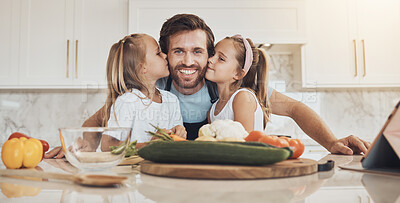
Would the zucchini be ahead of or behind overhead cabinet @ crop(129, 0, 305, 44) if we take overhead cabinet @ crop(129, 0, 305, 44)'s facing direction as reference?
ahead

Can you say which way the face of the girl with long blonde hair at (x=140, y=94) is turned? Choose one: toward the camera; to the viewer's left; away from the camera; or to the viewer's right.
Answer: to the viewer's right

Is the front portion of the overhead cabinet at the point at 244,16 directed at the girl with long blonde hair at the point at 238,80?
yes

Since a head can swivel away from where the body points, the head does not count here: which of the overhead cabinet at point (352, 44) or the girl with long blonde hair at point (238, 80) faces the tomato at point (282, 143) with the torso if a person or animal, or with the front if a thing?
the overhead cabinet

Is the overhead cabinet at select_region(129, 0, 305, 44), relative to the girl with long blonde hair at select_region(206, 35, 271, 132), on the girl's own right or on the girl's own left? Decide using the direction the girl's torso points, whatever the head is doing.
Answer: on the girl's own right

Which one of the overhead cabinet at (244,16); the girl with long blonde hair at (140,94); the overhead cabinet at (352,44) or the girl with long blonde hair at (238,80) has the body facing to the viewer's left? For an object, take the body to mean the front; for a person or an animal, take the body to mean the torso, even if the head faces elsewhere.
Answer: the girl with long blonde hair at (238,80)

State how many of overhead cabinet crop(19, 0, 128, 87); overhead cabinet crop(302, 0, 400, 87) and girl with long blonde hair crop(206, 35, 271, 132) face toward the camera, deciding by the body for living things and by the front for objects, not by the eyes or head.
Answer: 2

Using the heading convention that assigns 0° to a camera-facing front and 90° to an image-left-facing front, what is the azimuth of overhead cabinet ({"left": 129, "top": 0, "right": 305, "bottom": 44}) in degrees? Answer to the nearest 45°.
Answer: approximately 0°

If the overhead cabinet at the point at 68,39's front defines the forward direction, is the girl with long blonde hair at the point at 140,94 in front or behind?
in front

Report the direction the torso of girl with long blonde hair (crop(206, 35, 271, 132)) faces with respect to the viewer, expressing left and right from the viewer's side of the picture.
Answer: facing to the left of the viewer

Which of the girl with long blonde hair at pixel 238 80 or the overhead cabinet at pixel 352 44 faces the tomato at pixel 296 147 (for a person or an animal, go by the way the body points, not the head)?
the overhead cabinet

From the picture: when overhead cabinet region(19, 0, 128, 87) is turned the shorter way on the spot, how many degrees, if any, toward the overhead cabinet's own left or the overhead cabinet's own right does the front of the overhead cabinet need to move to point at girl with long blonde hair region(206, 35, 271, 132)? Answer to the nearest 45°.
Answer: approximately 45° to the overhead cabinet's own left

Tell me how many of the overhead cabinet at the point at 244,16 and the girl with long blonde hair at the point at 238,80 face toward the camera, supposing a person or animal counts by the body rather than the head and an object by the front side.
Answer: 1
